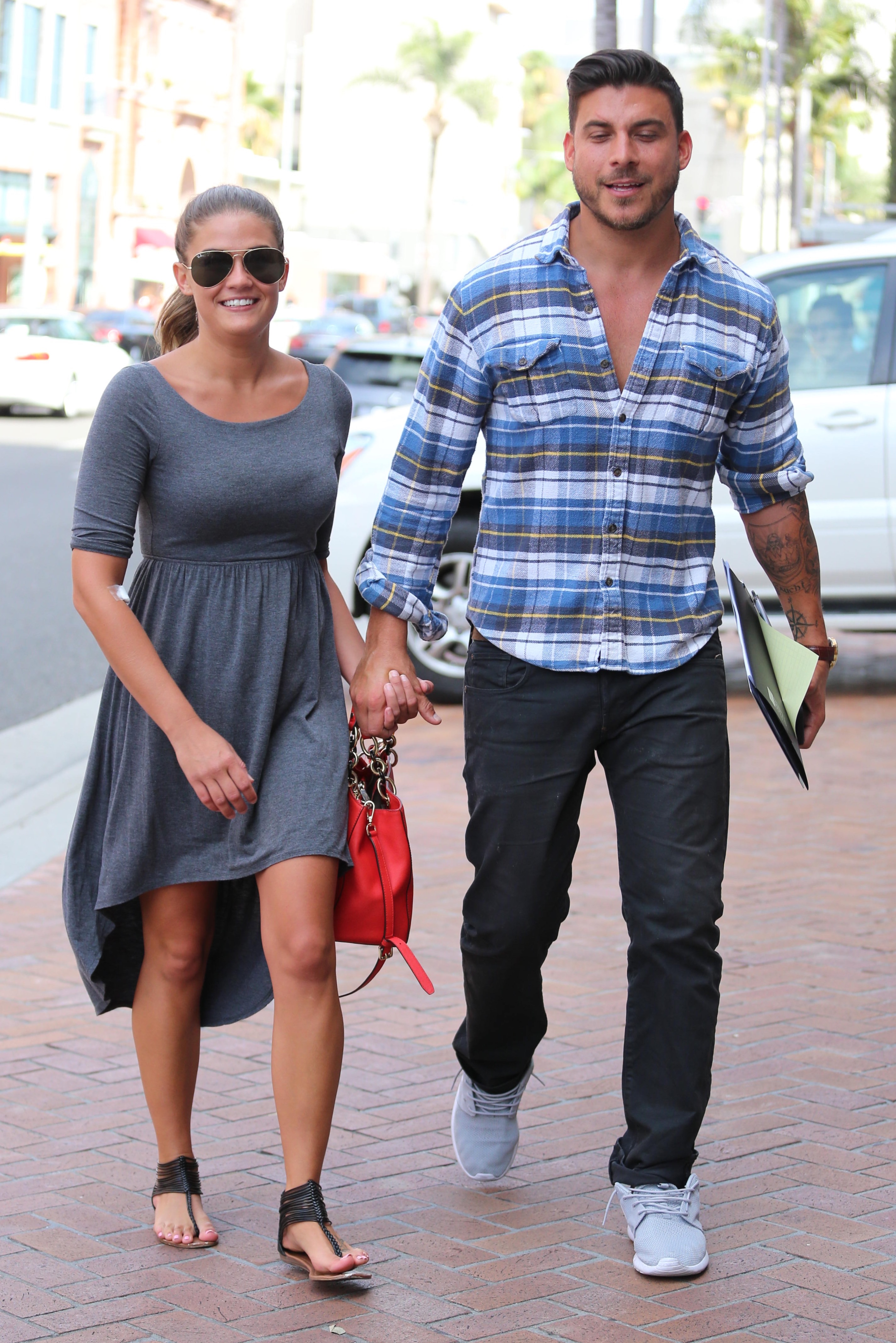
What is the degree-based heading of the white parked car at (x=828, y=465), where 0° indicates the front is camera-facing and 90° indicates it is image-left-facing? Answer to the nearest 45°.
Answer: approximately 90°

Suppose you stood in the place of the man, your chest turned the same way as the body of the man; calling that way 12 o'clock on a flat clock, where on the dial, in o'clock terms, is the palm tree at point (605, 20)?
The palm tree is roughly at 6 o'clock from the man.

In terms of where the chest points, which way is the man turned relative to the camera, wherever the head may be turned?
toward the camera

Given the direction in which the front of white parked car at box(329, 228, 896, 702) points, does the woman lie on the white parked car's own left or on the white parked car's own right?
on the white parked car's own left

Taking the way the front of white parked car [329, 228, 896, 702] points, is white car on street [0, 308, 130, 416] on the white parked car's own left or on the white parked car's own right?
on the white parked car's own right

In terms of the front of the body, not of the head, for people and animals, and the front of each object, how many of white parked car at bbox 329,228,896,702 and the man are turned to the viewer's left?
1

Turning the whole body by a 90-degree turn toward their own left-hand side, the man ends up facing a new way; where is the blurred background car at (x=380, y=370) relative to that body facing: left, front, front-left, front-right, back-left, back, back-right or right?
left

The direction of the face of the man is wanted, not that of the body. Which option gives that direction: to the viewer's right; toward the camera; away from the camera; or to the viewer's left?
toward the camera

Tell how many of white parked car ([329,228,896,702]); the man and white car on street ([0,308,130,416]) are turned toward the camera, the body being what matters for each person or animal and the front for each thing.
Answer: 1
